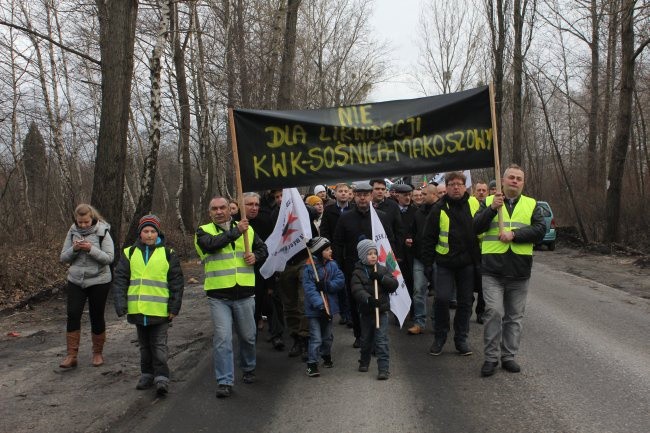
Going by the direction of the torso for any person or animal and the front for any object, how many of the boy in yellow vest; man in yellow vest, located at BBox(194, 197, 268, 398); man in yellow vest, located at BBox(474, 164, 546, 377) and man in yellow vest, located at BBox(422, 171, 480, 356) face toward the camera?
4

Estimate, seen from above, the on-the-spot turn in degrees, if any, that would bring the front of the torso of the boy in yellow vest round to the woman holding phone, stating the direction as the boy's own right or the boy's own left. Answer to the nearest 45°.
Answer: approximately 135° to the boy's own right

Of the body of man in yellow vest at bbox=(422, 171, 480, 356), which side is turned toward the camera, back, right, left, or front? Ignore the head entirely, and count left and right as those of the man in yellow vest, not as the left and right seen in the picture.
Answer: front

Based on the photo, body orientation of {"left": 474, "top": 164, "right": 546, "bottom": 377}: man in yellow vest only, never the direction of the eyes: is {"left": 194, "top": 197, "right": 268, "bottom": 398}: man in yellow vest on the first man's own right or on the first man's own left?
on the first man's own right

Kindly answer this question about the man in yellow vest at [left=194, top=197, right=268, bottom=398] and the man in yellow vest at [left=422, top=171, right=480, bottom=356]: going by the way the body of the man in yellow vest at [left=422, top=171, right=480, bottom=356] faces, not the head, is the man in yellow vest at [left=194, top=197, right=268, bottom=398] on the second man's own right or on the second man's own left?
on the second man's own right

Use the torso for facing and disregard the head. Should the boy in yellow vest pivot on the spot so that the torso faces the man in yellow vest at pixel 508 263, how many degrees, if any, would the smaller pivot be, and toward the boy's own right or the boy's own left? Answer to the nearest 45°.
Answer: approximately 90° to the boy's own left

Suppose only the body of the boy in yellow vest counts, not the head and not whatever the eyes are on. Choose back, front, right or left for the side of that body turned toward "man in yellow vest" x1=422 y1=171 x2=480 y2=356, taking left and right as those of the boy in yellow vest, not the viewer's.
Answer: left

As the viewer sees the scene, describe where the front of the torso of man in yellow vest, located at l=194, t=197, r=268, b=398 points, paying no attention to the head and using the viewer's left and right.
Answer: facing the viewer
